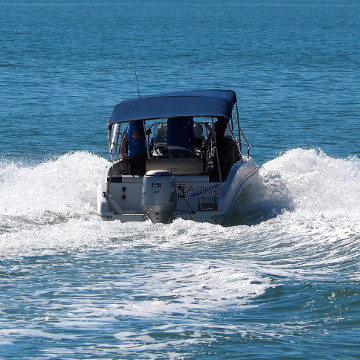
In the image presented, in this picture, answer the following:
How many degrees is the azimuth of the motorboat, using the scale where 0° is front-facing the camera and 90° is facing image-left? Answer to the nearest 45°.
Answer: approximately 180°
